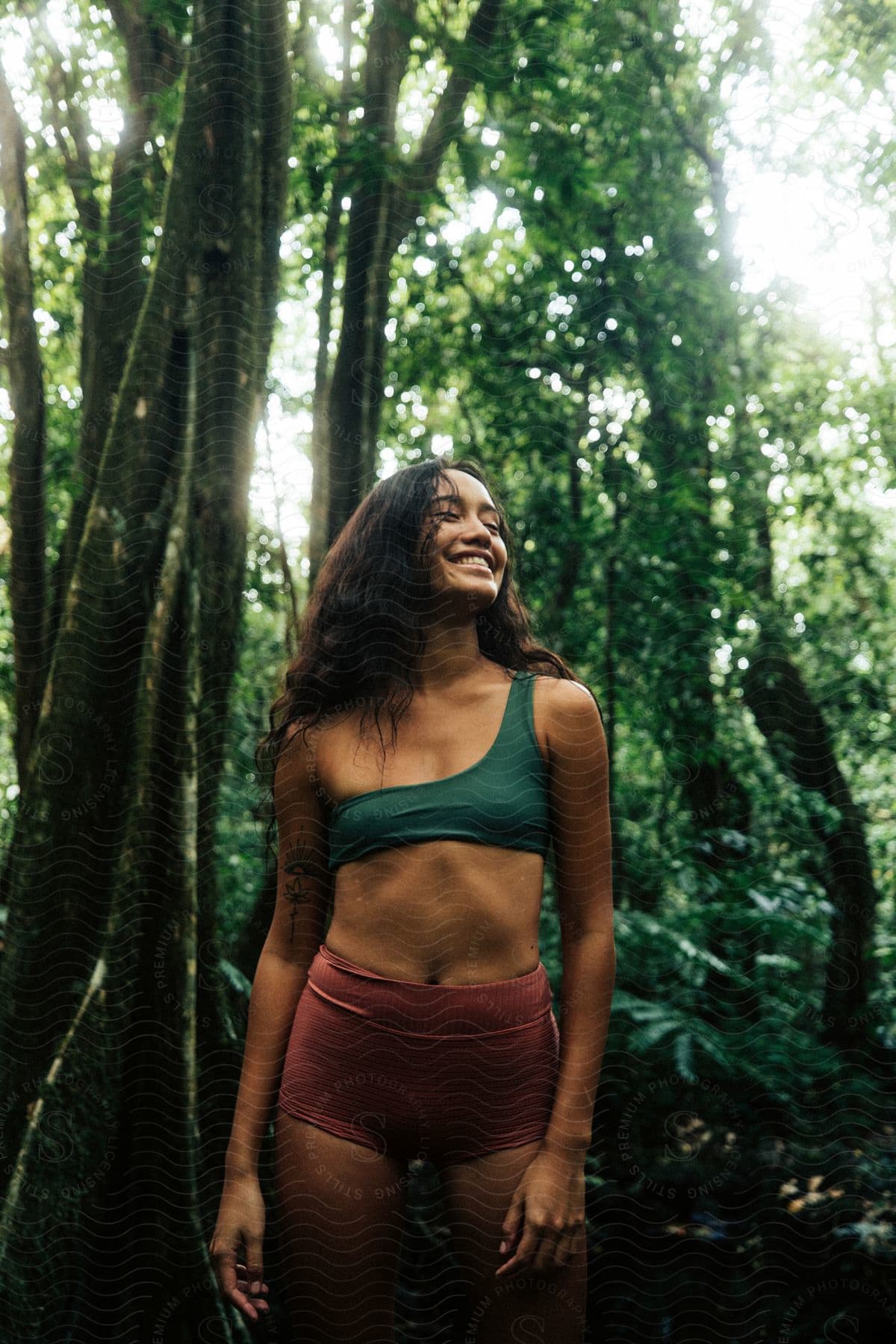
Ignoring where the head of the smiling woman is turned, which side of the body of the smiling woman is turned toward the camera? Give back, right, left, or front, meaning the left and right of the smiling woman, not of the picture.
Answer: front

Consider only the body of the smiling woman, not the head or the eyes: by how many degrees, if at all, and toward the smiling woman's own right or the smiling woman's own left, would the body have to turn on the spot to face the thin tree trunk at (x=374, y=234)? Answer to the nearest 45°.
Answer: approximately 180°

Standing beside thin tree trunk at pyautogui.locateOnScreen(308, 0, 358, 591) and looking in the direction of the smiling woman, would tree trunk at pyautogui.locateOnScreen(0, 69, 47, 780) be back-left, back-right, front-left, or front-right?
front-right

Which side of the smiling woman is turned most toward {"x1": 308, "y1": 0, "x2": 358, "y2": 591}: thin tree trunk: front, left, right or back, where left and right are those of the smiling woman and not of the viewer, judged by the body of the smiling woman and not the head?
back

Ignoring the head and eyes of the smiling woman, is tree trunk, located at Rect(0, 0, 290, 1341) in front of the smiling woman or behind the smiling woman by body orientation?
behind

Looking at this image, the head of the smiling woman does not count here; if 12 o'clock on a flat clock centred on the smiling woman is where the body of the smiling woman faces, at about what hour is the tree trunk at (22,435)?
The tree trunk is roughly at 5 o'clock from the smiling woman.

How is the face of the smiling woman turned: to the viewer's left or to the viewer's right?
to the viewer's right

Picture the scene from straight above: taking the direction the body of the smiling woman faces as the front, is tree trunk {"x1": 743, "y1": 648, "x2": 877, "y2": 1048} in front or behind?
behind
